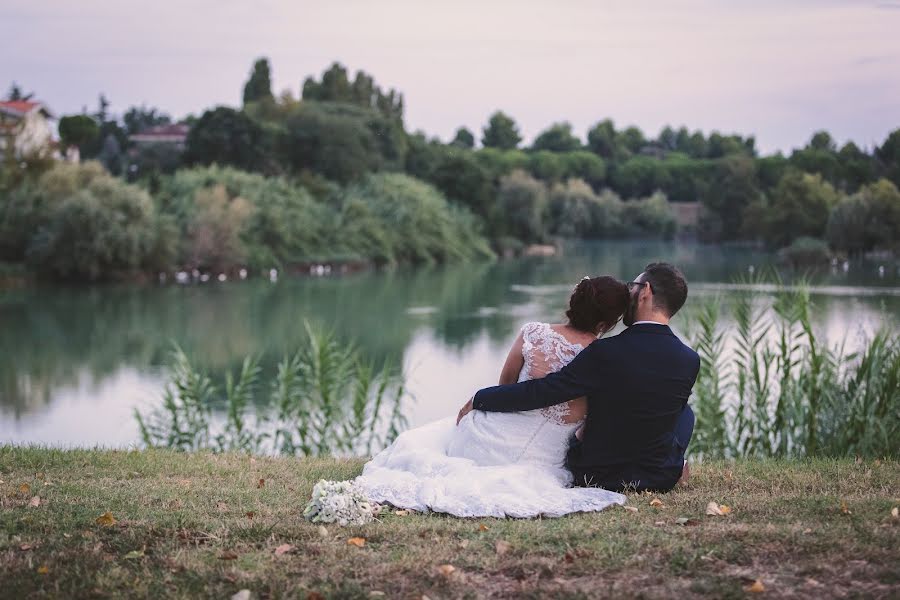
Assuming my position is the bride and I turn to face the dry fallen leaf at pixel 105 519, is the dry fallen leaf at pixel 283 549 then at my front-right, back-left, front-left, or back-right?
front-left

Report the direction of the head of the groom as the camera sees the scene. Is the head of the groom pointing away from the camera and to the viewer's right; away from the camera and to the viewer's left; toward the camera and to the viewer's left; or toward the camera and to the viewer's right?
away from the camera and to the viewer's left

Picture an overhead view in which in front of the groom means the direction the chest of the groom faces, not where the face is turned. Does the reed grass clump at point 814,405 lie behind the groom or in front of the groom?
in front

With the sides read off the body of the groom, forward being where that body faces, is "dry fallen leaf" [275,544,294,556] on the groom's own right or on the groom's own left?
on the groom's own left

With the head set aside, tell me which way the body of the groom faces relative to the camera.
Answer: away from the camera

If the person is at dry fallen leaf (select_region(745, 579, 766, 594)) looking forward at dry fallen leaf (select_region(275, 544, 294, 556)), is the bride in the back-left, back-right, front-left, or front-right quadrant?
front-right

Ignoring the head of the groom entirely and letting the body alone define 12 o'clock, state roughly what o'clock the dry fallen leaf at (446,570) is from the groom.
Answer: The dry fallen leaf is roughly at 7 o'clock from the groom.
